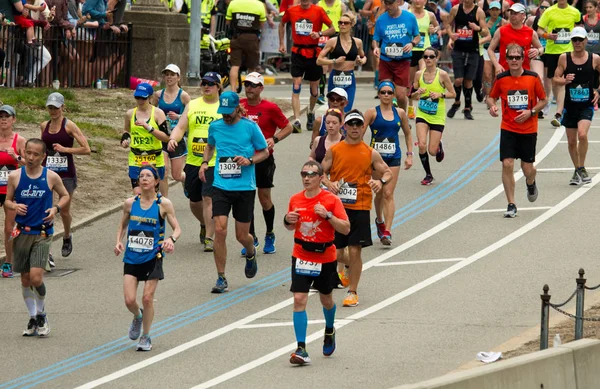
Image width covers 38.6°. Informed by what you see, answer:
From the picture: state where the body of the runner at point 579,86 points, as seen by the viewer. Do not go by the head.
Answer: toward the camera

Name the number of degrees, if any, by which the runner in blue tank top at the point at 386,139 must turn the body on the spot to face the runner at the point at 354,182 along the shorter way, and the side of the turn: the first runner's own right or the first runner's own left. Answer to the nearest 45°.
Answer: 0° — they already face them

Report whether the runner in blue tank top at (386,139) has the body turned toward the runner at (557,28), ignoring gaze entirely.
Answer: no

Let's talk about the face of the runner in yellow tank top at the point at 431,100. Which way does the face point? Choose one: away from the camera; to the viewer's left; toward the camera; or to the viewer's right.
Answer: toward the camera

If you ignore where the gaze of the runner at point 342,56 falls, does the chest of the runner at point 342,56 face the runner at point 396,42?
no

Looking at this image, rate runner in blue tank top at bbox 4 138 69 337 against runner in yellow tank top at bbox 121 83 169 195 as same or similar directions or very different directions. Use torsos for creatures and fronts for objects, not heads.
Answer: same or similar directions

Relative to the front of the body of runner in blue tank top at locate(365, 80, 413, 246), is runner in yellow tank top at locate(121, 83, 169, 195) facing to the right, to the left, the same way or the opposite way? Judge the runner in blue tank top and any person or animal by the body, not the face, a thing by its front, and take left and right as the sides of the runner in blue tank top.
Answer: the same way

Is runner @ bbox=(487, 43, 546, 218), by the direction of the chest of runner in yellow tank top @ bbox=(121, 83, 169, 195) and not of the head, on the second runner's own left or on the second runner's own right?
on the second runner's own left

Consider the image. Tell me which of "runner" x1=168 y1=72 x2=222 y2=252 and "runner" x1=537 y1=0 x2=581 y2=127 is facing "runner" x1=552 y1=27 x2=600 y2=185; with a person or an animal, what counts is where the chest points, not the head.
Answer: "runner" x1=537 y1=0 x2=581 y2=127

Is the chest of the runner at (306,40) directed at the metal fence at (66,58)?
no

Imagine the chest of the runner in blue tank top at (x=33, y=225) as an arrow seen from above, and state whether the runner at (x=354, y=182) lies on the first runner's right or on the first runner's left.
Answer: on the first runner's left

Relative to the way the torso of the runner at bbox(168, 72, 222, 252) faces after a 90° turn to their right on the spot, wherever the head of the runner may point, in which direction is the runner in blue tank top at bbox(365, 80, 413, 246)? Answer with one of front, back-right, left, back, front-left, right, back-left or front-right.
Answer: back

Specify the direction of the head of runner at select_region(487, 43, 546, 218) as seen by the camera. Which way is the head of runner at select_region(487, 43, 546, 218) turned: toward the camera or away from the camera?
toward the camera

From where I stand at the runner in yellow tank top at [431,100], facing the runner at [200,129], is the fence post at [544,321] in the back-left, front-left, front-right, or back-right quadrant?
front-left

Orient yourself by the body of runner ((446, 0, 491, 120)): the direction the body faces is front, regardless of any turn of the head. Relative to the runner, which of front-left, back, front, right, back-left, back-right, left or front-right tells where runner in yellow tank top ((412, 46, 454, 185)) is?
front

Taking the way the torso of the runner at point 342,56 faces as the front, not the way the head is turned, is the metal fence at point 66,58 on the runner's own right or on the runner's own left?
on the runner's own right

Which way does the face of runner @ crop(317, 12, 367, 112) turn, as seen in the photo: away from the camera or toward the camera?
toward the camera

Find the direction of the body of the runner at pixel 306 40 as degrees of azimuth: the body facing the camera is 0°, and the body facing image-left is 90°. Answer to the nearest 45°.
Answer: approximately 0°

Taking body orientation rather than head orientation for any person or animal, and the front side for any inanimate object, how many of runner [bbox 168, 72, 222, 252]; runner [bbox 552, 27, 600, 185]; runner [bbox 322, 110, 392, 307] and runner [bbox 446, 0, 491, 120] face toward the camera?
4

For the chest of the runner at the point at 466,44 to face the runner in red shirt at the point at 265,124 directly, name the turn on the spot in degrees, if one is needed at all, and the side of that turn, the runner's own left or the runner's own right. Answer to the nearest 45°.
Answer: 0° — they already face them

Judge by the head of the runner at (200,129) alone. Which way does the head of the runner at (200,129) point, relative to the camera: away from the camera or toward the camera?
toward the camera

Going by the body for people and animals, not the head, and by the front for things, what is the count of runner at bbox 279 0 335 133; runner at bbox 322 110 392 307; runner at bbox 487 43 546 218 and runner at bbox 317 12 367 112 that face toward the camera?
4
